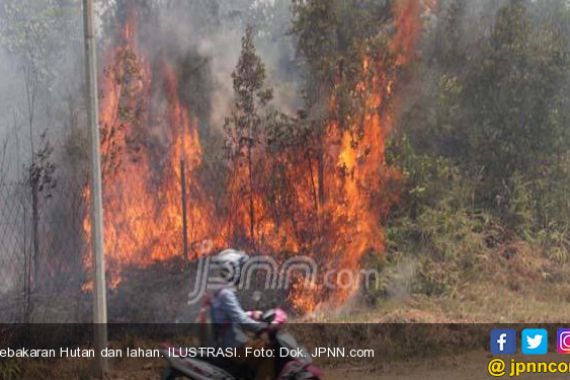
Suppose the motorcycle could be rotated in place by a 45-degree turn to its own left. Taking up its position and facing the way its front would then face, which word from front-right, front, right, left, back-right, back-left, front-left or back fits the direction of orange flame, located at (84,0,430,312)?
front-left

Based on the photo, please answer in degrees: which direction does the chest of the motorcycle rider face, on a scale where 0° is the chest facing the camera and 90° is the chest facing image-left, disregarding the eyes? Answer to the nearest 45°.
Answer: approximately 270°

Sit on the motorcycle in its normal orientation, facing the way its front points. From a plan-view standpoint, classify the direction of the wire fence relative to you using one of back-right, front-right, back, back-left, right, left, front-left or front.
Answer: back-left

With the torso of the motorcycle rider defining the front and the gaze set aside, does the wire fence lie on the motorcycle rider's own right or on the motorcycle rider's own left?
on the motorcycle rider's own left

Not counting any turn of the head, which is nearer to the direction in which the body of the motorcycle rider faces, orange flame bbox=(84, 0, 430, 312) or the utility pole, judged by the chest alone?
the orange flame

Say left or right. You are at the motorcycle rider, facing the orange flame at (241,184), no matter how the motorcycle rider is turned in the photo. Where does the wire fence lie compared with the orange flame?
left

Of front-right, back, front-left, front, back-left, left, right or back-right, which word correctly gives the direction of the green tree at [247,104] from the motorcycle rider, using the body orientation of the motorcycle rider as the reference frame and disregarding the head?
left

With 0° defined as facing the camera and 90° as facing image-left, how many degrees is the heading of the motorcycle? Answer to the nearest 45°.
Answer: approximately 270°
